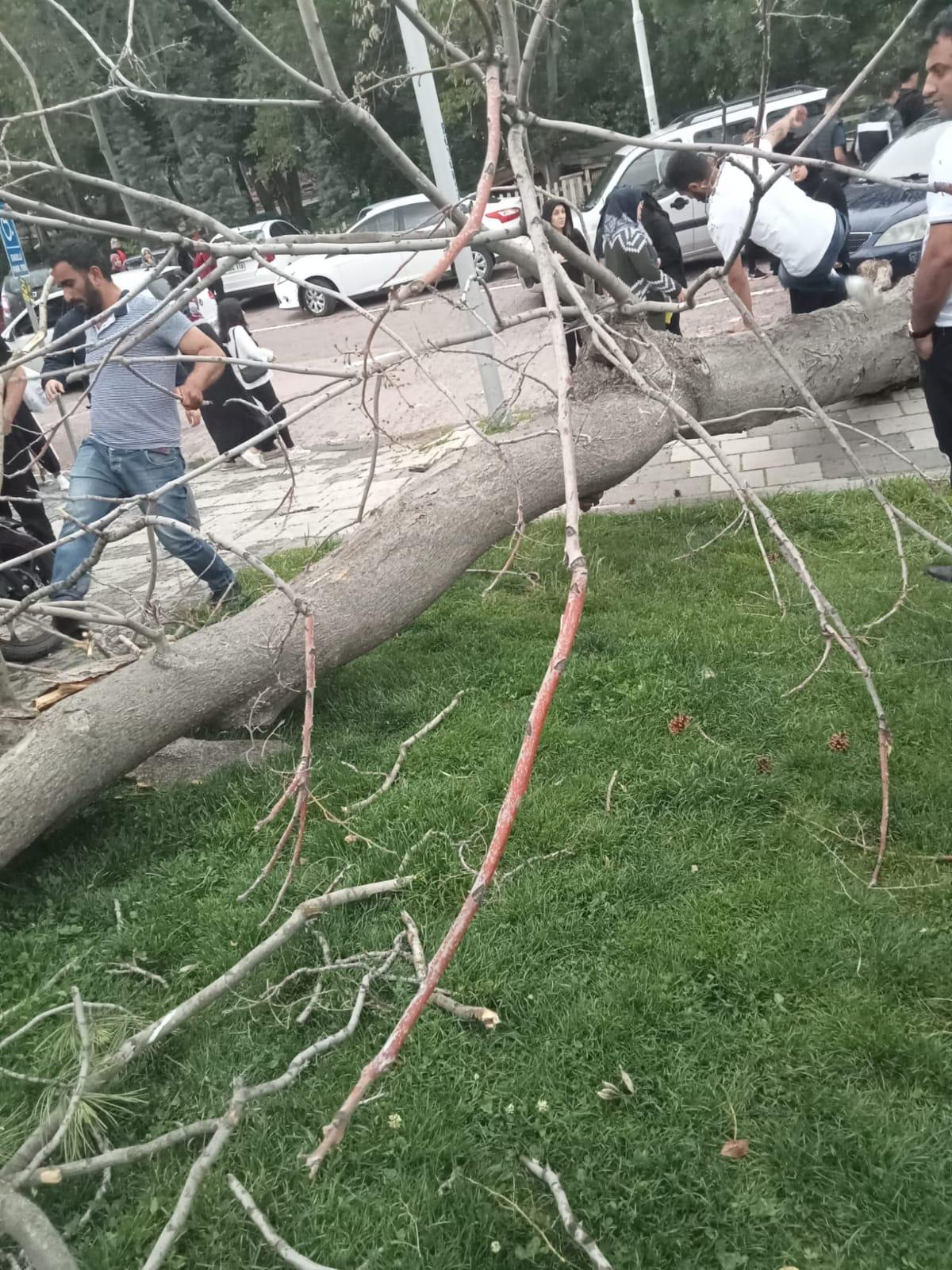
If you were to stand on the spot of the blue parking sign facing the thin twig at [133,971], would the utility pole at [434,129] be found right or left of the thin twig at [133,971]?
left

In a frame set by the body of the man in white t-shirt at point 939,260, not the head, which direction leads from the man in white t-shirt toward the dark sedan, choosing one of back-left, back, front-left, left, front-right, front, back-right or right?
back-right

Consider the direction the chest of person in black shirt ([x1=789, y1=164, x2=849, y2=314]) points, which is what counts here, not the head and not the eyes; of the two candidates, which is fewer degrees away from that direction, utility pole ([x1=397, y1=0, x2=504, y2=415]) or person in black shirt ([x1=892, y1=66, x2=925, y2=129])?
the utility pole

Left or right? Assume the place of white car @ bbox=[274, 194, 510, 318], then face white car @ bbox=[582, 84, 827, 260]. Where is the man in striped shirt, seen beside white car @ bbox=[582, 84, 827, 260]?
right

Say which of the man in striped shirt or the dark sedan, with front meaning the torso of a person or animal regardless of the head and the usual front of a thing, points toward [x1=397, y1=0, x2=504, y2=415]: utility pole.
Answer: the dark sedan

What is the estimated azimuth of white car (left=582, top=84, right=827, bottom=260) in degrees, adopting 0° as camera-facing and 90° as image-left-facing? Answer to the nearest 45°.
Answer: approximately 45°

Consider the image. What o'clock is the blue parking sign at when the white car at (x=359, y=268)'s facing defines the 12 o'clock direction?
The blue parking sign is roughly at 11 o'clock from the white car.

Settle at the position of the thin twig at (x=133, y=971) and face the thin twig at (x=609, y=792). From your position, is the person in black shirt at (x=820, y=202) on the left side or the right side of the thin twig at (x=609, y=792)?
left

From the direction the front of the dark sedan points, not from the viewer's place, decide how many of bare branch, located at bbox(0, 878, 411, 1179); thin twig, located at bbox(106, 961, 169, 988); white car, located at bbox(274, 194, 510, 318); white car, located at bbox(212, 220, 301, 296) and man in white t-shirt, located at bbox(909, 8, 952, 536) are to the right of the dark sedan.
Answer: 2

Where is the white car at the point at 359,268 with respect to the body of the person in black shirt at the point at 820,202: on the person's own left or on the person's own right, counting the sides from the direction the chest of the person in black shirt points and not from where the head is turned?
on the person's own right
